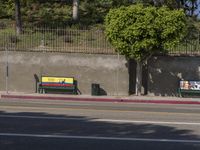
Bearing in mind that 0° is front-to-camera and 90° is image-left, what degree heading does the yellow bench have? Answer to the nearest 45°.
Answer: approximately 0°

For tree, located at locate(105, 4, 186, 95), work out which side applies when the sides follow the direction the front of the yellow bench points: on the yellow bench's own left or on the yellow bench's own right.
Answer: on the yellow bench's own left
